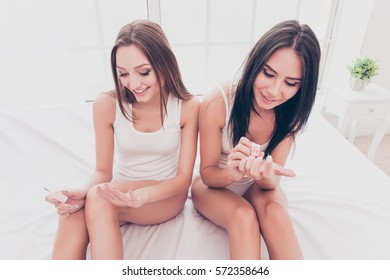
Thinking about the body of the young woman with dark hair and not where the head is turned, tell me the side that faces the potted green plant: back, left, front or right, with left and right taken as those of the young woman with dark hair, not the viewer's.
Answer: left

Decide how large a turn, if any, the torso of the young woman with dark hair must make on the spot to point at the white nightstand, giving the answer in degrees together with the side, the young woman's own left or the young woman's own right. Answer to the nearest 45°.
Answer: approximately 90° to the young woman's own left

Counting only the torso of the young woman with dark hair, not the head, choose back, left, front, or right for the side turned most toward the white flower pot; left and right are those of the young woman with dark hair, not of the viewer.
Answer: left

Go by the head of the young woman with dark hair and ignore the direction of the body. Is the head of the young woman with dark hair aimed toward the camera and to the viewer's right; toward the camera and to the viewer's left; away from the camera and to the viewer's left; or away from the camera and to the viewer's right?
toward the camera and to the viewer's left
